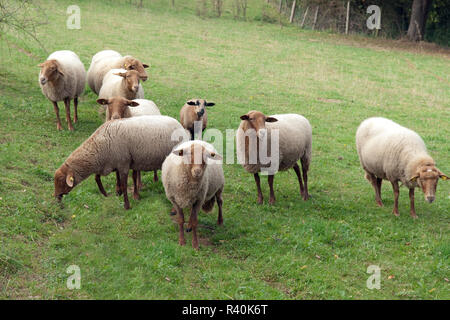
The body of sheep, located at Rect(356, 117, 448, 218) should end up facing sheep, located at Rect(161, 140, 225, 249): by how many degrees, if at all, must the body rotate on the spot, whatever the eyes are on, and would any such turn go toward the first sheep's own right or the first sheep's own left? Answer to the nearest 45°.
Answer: approximately 90° to the first sheep's own right

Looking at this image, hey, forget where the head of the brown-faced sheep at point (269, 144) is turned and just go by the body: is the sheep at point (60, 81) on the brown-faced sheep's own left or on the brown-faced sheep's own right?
on the brown-faced sheep's own right

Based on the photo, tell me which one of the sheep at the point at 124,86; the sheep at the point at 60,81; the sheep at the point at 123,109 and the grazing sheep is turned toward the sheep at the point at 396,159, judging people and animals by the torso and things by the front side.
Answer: the sheep at the point at 124,86

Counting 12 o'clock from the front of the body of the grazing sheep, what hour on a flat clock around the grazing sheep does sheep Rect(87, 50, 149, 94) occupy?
The sheep is roughly at 3 o'clock from the grazing sheep.

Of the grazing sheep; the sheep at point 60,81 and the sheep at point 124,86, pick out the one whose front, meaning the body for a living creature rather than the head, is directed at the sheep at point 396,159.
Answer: the sheep at point 124,86

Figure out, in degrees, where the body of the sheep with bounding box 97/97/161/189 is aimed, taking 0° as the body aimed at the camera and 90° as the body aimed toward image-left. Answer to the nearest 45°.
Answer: approximately 45°

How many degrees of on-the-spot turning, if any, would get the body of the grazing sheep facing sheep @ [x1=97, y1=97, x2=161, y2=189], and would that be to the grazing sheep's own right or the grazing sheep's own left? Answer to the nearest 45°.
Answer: approximately 90° to the grazing sheep's own right

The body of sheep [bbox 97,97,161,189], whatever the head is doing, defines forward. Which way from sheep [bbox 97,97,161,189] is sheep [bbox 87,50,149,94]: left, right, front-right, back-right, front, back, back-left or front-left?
back-right

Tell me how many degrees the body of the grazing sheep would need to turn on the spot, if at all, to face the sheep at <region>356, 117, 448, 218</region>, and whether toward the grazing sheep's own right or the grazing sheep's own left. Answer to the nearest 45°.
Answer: approximately 180°

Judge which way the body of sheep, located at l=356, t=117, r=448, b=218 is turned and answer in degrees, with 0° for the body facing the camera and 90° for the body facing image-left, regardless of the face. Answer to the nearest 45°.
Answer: approximately 315°

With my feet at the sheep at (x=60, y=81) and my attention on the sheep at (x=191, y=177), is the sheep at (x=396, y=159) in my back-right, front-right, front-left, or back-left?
front-left

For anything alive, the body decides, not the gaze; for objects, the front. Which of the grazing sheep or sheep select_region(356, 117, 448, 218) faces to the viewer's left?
the grazing sheep

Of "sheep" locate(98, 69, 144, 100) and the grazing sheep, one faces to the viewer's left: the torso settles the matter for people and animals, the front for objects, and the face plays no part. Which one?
the grazing sheep

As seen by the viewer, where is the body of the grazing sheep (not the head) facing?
to the viewer's left
